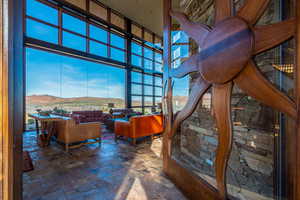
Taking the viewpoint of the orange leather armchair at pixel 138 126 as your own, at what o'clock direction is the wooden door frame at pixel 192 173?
The wooden door frame is roughly at 7 o'clock from the orange leather armchair.

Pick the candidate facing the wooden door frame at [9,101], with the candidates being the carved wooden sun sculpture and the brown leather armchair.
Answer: the carved wooden sun sculpture

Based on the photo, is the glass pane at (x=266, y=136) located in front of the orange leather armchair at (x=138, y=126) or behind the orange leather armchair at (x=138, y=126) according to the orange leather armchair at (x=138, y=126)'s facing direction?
behind

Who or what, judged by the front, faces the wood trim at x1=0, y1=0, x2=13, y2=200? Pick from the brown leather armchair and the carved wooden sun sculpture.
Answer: the carved wooden sun sculpture

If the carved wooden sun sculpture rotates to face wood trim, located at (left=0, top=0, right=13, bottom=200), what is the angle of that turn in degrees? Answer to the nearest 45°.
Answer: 0° — it already faces it

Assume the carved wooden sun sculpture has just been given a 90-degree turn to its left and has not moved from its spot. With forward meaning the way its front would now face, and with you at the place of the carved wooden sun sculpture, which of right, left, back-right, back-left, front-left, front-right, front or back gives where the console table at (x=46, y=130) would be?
back-right

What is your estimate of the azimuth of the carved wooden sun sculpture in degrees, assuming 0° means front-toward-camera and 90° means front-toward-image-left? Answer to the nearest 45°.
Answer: approximately 45°

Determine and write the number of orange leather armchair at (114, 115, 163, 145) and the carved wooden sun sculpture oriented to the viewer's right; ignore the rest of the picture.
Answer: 0
